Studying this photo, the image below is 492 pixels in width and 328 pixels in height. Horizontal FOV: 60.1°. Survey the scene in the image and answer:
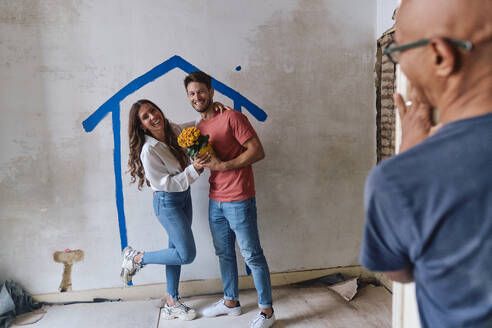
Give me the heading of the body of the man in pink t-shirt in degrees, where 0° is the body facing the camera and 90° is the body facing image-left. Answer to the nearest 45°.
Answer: approximately 45°

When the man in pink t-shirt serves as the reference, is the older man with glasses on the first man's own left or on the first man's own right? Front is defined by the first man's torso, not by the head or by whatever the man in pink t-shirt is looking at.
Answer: on the first man's own left

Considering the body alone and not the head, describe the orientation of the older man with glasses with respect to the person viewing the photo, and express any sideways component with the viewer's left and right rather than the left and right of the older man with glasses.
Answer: facing away from the viewer and to the left of the viewer

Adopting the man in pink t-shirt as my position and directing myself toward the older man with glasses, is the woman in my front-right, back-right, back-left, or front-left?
back-right

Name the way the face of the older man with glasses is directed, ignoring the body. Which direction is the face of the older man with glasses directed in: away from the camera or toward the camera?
away from the camera

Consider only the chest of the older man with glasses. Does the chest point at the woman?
yes
